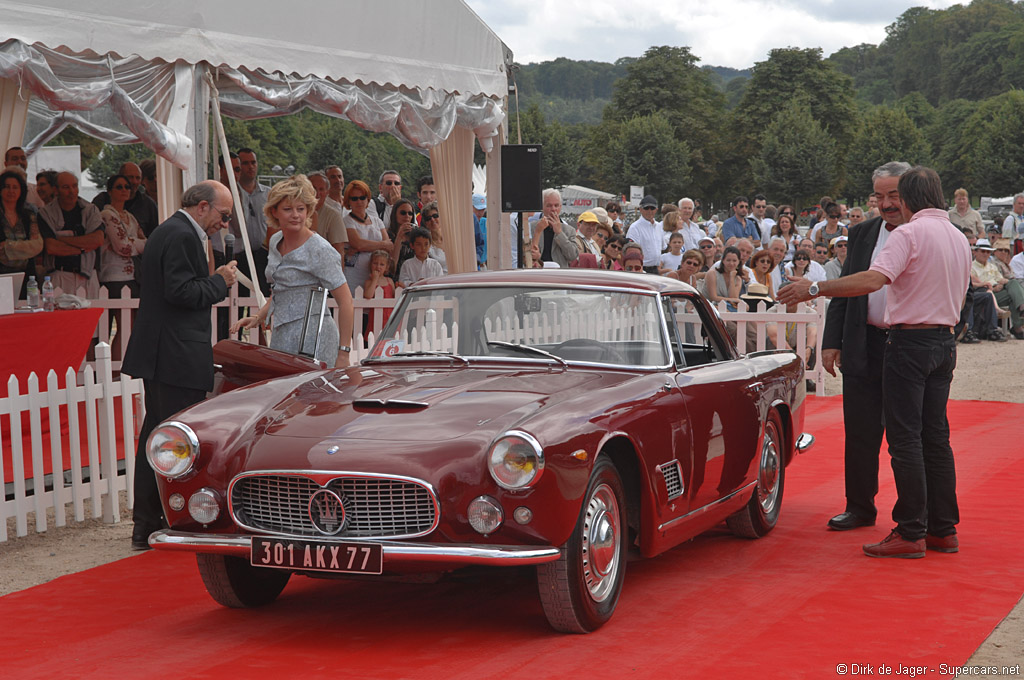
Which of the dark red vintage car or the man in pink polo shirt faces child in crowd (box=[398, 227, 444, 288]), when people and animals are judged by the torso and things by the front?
the man in pink polo shirt

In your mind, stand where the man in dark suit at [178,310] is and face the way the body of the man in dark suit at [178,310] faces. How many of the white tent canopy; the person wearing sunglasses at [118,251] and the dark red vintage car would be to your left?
2

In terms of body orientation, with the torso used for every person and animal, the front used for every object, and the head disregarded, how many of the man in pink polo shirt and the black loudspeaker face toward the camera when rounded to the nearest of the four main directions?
1

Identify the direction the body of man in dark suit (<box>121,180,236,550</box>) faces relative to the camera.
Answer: to the viewer's right

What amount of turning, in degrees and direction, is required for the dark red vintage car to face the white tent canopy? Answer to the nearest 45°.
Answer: approximately 135° to its right

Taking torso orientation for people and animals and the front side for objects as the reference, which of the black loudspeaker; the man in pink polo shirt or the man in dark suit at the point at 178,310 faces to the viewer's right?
the man in dark suit

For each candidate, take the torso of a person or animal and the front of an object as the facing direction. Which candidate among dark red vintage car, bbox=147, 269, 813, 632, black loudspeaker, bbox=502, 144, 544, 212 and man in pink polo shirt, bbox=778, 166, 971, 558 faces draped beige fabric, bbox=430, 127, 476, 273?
the man in pink polo shirt

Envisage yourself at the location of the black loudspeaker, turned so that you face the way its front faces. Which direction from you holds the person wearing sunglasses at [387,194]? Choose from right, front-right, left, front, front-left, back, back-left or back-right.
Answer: back-right

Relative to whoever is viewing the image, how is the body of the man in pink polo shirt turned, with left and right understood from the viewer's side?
facing away from the viewer and to the left of the viewer

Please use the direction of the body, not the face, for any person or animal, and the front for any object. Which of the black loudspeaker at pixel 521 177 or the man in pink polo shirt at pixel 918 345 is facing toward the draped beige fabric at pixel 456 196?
the man in pink polo shirt

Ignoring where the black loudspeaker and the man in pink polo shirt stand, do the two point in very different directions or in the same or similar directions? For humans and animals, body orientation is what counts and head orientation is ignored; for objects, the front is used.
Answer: very different directions

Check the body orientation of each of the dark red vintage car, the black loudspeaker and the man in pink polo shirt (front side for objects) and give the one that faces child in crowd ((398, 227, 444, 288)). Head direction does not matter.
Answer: the man in pink polo shirt
